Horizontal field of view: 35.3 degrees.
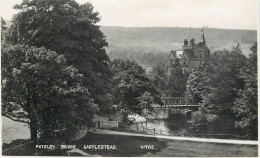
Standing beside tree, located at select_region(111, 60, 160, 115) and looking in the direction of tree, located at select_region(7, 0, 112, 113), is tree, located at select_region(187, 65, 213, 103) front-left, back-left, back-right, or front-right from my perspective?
back-left
